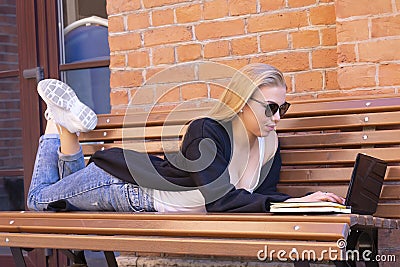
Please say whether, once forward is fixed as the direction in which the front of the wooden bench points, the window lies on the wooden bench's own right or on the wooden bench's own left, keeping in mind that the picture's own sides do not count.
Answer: on the wooden bench's own right

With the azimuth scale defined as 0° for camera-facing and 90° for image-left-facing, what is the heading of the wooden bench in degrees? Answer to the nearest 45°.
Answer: approximately 45°
